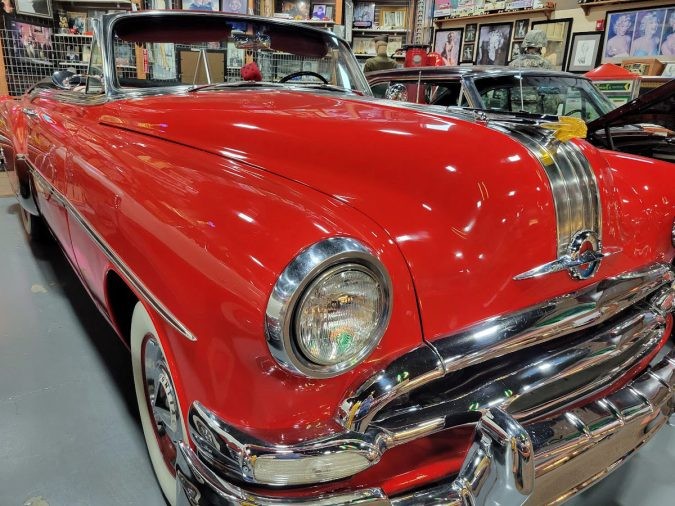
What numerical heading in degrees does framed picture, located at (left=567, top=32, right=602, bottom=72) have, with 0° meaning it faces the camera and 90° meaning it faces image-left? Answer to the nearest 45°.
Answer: approximately 0°

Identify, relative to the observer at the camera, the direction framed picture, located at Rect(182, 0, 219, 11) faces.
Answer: facing the viewer

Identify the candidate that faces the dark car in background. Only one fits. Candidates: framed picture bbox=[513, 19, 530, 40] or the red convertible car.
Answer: the framed picture

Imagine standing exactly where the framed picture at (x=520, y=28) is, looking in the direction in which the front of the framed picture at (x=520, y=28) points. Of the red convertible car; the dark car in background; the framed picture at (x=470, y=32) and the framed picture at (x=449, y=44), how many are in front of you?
2

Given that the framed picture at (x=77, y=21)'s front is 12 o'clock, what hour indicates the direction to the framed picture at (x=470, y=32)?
the framed picture at (x=470, y=32) is roughly at 9 o'clock from the framed picture at (x=77, y=21).

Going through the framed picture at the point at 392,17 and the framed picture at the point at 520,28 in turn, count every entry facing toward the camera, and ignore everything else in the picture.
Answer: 2

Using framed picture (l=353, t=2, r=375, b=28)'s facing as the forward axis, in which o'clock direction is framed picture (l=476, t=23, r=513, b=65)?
framed picture (l=476, t=23, r=513, b=65) is roughly at 9 o'clock from framed picture (l=353, t=2, r=375, b=28).

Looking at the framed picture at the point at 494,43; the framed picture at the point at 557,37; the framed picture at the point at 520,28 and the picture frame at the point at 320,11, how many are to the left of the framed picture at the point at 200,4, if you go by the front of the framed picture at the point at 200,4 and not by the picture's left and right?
4

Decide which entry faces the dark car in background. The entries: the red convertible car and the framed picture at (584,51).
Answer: the framed picture

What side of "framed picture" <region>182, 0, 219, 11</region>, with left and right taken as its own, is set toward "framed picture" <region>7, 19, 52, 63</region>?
right

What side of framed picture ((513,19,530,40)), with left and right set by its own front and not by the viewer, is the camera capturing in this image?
front

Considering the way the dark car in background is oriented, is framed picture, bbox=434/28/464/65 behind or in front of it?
behind

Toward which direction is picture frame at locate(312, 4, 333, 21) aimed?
toward the camera

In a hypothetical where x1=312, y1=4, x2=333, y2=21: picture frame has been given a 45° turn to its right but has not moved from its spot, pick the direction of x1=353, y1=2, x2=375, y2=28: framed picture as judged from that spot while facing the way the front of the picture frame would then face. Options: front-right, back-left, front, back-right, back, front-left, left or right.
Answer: back

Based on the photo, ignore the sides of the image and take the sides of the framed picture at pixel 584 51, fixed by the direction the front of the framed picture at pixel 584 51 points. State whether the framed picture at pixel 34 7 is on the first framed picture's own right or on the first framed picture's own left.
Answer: on the first framed picture's own right
